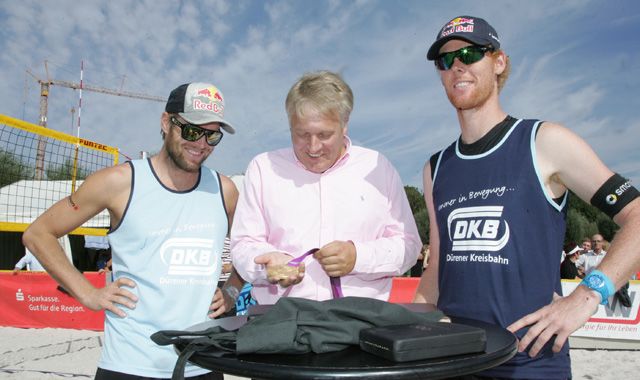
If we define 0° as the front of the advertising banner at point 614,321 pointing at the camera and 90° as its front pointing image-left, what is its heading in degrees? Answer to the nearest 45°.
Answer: approximately 0°

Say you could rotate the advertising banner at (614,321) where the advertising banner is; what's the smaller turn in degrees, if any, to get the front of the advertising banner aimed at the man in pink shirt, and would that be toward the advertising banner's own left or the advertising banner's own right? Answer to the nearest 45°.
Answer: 0° — it already faces them

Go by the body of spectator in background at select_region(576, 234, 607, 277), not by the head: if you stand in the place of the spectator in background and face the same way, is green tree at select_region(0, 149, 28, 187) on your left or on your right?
on your right

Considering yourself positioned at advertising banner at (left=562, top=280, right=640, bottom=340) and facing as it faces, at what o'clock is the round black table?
The round black table is roughly at 12 o'clock from the advertising banner.

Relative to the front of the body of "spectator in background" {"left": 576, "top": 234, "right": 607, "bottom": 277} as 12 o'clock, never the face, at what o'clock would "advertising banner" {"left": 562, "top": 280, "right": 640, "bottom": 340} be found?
The advertising banner is roughly at 12 o'clock from the spectator in background.

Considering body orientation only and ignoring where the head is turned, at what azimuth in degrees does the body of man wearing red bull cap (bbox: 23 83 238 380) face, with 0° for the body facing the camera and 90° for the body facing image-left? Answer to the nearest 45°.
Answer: approximately 315°

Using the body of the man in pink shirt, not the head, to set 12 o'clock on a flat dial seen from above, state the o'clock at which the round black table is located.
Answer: The round black table is roughly at 12 o'clock from the man in pink shirt.

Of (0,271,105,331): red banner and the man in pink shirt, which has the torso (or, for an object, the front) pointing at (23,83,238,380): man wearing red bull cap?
the red banner

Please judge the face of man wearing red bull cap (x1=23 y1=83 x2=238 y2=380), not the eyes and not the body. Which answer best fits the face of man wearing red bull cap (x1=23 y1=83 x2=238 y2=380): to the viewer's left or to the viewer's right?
to the viewer's right
